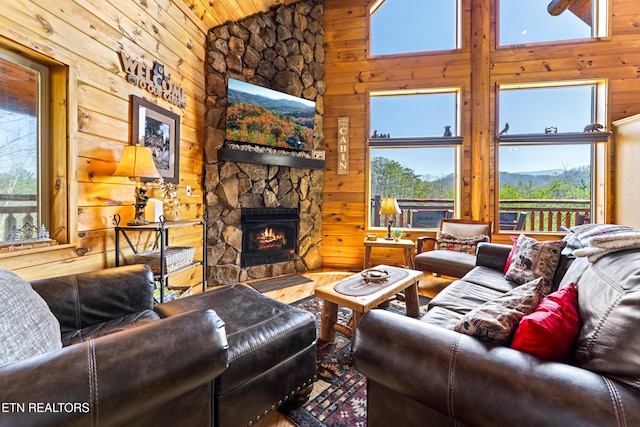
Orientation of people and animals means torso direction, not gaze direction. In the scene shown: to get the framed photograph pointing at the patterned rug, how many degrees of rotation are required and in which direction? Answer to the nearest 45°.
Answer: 0° — it already faces it

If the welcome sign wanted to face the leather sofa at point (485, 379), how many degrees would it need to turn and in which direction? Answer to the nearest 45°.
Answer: approximately 45° to its right

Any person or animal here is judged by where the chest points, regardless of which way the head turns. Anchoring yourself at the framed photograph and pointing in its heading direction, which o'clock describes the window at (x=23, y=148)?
The window is roughly at 3 o'clock from the framed photograph.

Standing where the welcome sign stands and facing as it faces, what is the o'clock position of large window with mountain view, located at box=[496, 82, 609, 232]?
The large window with mountain view is roughly at 11 o'clock from the welcome sign.

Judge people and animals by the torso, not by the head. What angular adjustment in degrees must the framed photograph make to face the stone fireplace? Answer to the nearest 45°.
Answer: approximately 90° to its left

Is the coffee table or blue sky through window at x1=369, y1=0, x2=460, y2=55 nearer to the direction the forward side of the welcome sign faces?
the coffee table

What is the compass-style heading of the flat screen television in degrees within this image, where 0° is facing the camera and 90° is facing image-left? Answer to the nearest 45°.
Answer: approximately 315°

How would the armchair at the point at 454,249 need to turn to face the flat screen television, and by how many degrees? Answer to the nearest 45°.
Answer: approximately 45° to its right
